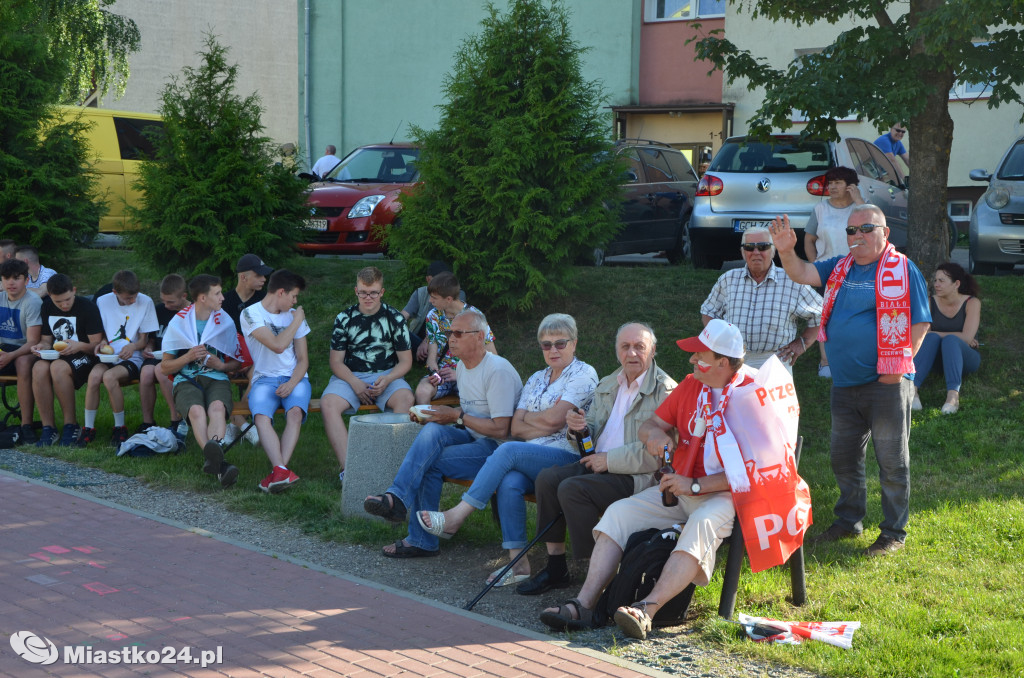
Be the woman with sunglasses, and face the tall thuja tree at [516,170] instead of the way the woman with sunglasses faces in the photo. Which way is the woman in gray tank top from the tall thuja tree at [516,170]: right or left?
right

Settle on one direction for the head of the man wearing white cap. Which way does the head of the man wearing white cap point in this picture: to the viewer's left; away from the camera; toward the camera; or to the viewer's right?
to the viewer's left

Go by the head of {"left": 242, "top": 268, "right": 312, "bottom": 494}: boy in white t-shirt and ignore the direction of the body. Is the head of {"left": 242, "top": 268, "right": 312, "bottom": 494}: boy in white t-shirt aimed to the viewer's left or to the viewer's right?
to the viewer's right

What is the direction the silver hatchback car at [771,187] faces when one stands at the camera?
facing away from the viewer and to the right of the viewer

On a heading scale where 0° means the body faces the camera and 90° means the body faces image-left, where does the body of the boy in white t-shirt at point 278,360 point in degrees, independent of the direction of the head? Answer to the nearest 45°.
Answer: approximately 0°

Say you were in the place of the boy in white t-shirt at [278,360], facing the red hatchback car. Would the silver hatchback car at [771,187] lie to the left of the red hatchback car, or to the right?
right

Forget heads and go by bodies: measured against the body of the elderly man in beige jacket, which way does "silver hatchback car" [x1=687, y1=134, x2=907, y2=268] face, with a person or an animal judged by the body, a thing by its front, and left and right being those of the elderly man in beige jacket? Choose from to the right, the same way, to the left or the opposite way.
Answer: the opposite way

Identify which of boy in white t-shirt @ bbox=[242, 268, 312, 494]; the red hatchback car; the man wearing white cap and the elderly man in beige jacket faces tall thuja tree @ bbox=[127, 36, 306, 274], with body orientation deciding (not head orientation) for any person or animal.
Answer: the red hatchback car

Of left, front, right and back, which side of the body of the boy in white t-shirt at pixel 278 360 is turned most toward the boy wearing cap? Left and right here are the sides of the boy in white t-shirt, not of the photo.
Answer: back

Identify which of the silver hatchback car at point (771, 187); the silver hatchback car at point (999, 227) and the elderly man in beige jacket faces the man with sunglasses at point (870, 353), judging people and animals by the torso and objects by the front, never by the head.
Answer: the silver hatchback car at point (999, 227)

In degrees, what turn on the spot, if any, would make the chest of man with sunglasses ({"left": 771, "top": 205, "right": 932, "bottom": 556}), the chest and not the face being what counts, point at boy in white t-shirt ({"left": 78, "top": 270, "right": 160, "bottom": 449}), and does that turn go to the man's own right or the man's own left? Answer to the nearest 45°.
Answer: approximately 45° to the man's own right

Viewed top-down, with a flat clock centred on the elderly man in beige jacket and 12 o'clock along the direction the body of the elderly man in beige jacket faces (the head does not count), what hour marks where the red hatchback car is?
The red hatchback car is roughly at 4 o'clock from the elderly man in beige jacket.

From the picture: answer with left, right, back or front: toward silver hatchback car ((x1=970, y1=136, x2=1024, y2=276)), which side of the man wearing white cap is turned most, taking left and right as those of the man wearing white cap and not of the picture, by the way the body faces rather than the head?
back

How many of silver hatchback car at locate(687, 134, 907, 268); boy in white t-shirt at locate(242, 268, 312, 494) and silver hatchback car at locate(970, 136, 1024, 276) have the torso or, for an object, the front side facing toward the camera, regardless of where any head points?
2

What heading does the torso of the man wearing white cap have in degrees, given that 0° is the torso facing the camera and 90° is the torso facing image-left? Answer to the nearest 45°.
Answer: approximately 45°

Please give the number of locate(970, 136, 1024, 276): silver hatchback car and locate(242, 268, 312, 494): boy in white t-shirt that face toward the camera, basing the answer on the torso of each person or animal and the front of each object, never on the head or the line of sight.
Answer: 2

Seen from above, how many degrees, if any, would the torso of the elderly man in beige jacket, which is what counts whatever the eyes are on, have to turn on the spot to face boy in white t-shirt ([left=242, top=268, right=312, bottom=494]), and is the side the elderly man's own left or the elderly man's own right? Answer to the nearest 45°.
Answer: approximately 90° to the elderly man's own right
